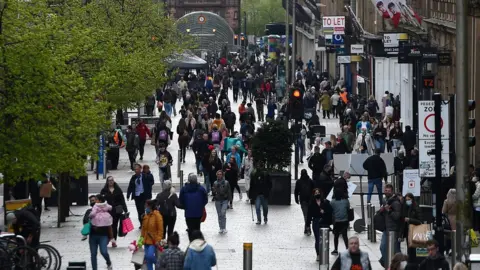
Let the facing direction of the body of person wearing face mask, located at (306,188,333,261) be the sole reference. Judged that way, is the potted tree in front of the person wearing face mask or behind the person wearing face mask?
behind

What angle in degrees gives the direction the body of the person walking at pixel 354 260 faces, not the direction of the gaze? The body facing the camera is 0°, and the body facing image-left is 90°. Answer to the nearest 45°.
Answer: approximately 0°

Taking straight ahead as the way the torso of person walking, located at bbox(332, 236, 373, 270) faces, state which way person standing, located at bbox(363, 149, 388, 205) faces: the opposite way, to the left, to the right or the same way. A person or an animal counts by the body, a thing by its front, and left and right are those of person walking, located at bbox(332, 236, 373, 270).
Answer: the opposite way

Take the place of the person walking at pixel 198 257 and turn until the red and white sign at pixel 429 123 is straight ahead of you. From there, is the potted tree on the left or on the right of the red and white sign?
left

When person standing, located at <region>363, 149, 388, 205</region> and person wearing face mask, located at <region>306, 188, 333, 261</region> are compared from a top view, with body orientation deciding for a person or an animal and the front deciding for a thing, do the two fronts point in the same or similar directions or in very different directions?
very different directions

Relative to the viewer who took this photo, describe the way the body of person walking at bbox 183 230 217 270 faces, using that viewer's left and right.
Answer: facing away from the viewer

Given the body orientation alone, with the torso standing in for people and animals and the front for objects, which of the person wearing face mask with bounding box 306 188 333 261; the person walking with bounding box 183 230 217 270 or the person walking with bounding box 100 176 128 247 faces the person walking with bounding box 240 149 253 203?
the person walking with bounding box 183 230 217 270

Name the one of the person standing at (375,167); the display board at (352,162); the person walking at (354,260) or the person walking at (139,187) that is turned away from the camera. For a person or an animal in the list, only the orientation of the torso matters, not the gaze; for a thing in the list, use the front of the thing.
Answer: the person standing at (375,167)

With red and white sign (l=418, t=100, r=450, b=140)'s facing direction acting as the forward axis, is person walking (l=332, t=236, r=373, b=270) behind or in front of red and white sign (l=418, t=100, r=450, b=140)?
in front

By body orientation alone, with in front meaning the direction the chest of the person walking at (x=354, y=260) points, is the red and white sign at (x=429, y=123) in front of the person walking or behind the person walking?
behind

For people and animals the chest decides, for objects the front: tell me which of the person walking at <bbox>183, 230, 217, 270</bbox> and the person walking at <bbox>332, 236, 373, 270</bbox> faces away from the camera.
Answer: the person walking at <bbox>183, 230, 217, 270</bbox>

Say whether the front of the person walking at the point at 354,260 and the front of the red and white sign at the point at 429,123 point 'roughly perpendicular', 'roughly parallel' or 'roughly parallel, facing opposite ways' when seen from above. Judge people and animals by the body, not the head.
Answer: roughly parallel

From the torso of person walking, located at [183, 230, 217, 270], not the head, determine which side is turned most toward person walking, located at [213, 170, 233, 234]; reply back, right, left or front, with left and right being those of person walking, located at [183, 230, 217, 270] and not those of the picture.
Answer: front

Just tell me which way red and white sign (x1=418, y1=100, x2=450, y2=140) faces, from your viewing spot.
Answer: facing the viewer

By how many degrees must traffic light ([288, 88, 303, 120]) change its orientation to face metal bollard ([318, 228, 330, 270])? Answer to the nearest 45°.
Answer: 0° — it already faces it
